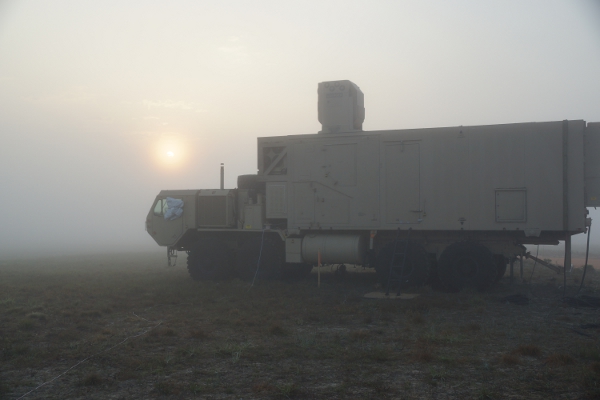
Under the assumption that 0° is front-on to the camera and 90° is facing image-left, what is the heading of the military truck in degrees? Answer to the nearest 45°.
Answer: approximately 90°
